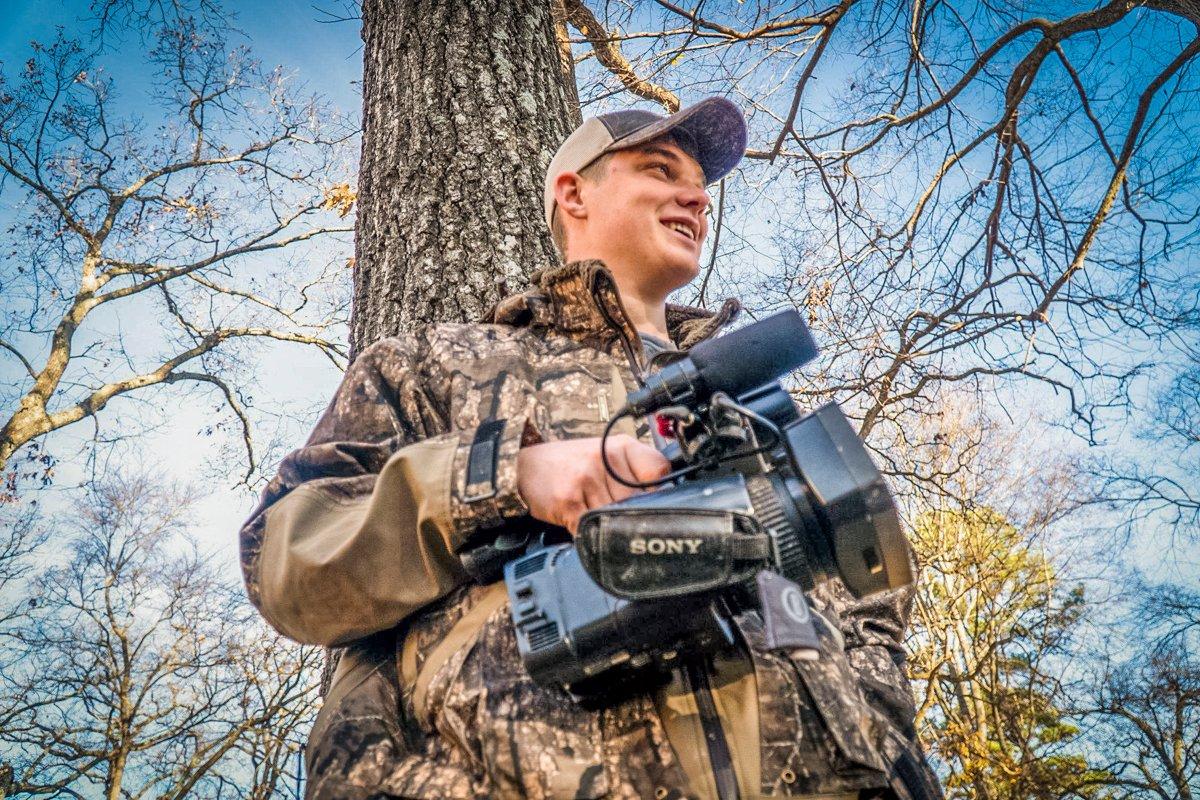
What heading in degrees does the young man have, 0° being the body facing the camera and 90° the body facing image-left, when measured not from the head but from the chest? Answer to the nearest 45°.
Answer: approximately 315°

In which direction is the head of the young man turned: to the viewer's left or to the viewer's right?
to the viewer's right
